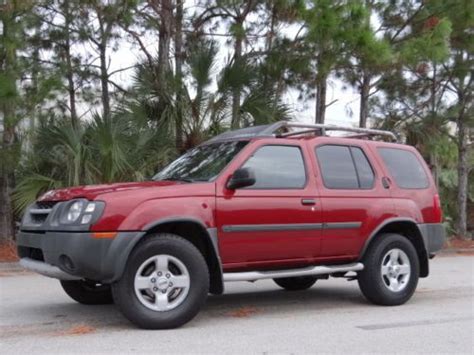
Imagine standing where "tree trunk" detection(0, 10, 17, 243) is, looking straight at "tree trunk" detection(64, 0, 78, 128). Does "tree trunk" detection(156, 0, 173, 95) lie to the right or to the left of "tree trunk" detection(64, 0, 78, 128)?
right

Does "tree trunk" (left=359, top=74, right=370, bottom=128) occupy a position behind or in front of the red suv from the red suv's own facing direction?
behind

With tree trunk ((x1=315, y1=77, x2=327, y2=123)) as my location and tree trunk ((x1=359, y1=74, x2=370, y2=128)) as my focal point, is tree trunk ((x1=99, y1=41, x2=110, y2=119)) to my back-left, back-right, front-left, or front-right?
back-left

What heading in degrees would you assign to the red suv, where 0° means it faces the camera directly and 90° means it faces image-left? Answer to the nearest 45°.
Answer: approximately 45°

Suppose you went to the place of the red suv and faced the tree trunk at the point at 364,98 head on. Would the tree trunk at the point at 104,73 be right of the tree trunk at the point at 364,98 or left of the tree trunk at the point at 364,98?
left

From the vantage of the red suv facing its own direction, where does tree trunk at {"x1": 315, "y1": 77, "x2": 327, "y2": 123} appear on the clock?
The tree trunk is roughly at 5 o'clock from the red suv.

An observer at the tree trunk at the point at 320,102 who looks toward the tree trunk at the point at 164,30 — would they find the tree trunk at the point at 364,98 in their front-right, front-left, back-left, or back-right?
back-right
